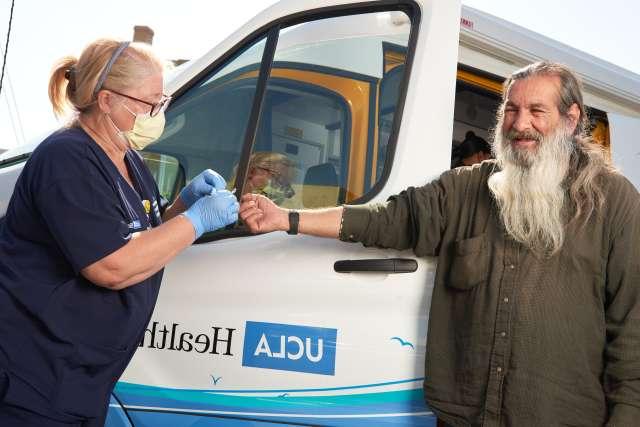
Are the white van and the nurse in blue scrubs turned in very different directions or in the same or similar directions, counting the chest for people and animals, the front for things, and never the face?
very different directions

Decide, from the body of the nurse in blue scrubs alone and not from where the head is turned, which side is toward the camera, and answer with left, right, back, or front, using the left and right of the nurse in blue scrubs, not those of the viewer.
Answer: right

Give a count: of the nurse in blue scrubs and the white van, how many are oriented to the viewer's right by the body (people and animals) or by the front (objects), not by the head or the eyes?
1

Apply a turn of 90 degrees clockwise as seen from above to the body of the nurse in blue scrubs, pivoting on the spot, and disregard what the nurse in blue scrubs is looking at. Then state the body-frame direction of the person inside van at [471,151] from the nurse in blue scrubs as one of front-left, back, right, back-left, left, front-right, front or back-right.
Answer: back-left

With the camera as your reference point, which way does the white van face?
facing the viewer and to the left of the viewer

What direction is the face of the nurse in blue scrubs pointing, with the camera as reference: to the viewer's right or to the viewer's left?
to the viewer's right
